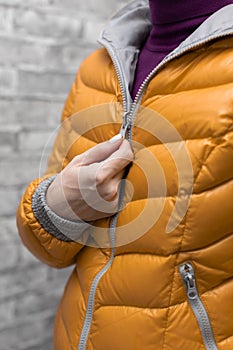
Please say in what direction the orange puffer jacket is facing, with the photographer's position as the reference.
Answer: facing the viewer and to the left of the viewer
